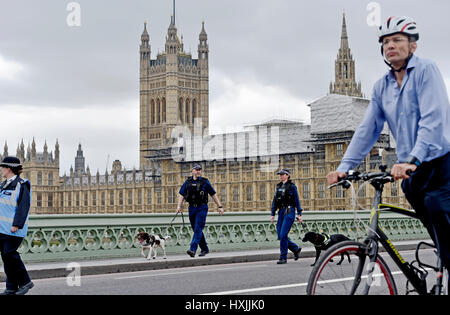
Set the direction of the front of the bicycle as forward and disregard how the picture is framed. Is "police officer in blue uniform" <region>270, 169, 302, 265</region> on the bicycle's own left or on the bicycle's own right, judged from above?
on the bicycle's own right

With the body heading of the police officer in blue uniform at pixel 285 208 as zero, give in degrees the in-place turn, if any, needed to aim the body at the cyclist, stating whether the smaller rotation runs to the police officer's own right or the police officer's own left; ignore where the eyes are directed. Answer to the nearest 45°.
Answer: approximately 45° to the police officer's own left

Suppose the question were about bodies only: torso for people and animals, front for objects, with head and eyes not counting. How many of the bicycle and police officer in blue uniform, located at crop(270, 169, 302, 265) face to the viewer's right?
0

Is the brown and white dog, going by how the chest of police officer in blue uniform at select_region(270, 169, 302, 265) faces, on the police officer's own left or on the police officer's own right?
on the police officer's own right

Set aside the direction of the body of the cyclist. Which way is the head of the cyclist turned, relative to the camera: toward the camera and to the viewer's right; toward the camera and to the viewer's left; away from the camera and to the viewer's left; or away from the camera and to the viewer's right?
toward the camera and to the viewer's left

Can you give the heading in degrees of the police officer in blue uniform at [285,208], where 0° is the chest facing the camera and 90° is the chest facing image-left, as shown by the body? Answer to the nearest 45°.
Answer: approximately 45°

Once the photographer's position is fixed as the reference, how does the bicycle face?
facing the viewer and to the left of the viewer

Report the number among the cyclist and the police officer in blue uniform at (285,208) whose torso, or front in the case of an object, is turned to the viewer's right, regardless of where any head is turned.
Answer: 0
